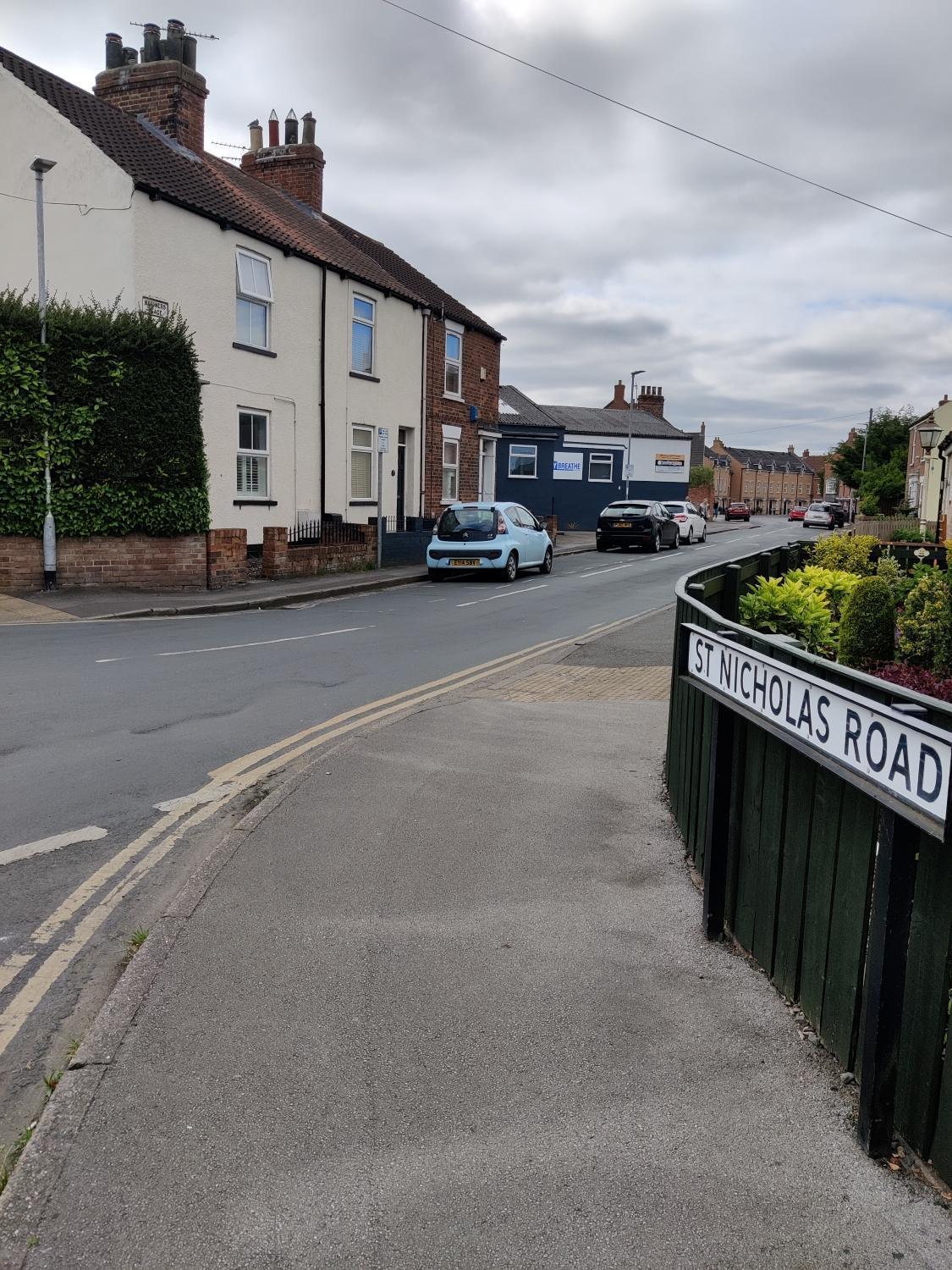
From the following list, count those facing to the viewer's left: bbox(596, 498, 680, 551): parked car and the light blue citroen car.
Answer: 0

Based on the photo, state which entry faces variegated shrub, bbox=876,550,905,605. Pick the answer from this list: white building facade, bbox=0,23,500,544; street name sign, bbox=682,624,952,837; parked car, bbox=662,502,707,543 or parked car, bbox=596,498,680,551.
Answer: the white building facade

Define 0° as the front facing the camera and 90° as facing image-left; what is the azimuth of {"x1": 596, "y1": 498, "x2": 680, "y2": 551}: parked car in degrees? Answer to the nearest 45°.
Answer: approximately 225°

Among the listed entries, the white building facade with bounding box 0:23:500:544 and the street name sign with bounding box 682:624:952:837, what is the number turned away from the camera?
0

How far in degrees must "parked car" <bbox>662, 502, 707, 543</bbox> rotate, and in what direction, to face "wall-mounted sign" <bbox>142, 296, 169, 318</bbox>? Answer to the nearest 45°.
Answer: approximately 135° to its right

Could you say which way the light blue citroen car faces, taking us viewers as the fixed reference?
facing away from the viewer and to the right of the viewer

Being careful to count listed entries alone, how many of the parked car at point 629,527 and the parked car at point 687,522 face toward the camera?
0

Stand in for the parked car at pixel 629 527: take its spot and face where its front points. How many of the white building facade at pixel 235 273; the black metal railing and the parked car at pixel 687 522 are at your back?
2

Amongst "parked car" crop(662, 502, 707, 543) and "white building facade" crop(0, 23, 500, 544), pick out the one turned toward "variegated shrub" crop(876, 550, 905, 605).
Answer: the white building facade

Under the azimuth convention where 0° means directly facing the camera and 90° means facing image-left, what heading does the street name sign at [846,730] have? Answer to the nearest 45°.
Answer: approximately 45°

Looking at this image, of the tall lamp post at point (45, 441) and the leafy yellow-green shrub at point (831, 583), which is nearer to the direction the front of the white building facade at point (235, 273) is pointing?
the leafy yellow-green shrub

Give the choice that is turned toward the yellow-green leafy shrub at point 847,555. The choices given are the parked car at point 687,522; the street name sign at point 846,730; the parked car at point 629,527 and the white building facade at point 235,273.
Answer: the white building facade

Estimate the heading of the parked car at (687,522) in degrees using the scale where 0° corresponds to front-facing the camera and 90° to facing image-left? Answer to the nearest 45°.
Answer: approximately 225°
